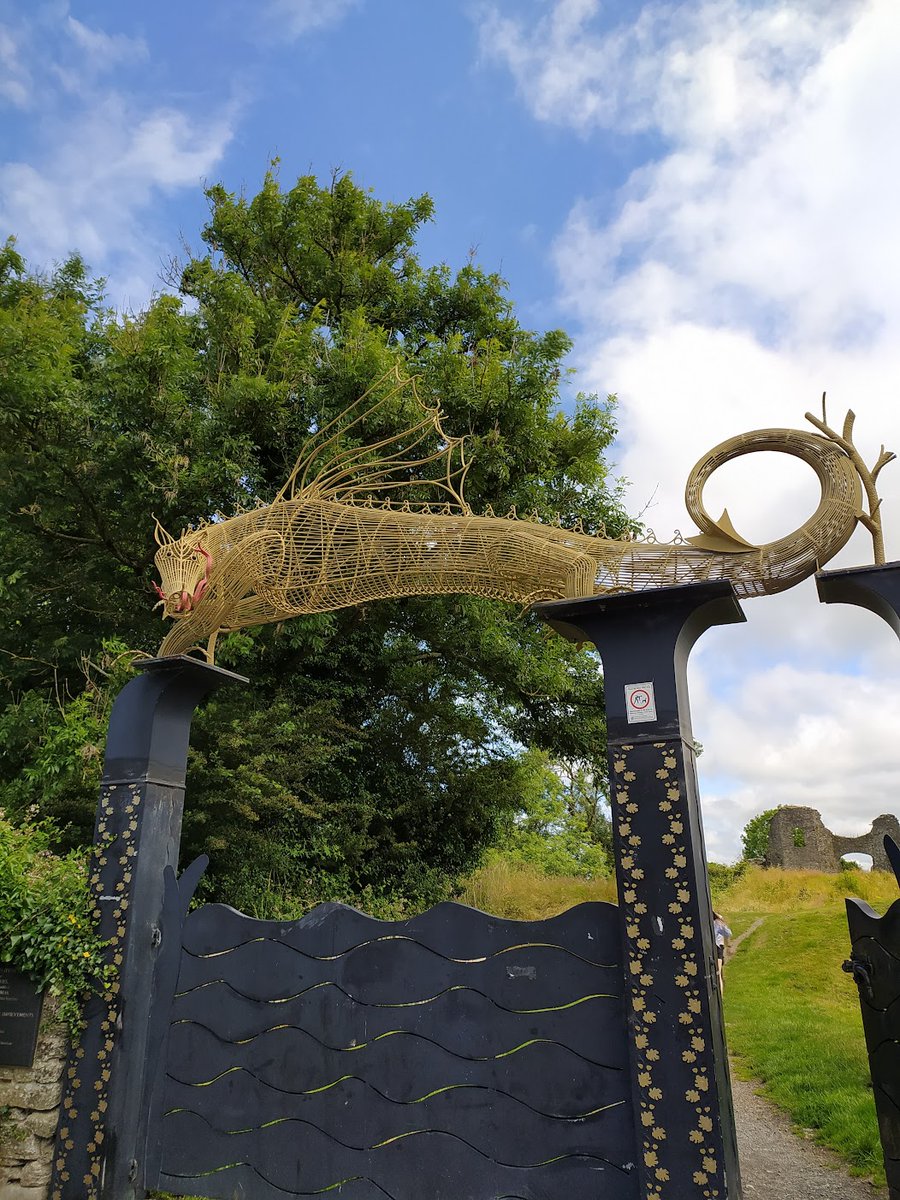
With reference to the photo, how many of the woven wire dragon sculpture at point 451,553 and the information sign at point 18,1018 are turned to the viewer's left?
1

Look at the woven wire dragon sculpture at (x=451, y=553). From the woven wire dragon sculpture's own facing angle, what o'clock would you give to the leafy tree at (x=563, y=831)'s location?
The leafy tree is roughly at 3 o'clock from the woven wire dragon sculpture.

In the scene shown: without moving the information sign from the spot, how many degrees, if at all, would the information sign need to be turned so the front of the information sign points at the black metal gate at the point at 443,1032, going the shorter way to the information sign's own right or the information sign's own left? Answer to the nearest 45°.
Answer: approximately 45° to the information sign's own left

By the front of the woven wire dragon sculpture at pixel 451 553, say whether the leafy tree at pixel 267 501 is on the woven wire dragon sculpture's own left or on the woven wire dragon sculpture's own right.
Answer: on the woven wire dragon sculpture's own right

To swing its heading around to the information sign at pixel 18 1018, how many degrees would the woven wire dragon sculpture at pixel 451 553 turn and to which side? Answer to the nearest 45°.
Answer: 0° — it already faces it

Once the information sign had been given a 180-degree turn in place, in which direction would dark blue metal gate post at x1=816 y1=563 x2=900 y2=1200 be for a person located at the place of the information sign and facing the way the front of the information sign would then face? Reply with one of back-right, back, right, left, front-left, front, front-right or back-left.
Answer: back-right

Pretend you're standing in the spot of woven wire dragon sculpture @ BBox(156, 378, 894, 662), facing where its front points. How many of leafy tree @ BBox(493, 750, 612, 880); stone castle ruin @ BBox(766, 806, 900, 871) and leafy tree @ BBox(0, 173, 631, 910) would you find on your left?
0

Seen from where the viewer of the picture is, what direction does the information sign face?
facing the viewer

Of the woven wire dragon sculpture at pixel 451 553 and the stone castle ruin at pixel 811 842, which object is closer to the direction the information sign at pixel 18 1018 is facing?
the woven wire dragon sculpture

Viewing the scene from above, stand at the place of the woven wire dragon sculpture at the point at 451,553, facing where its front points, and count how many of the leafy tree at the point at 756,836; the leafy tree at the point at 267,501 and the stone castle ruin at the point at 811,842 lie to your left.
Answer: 0

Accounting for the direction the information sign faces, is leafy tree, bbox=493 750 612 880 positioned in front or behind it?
behind

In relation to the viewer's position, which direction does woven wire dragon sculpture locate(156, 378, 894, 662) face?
facing to the left of the viewer
